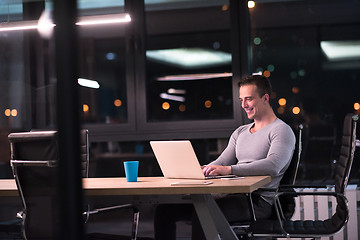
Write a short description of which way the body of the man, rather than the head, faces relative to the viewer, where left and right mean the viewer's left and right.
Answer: facing the viewer and to the left of the viewer

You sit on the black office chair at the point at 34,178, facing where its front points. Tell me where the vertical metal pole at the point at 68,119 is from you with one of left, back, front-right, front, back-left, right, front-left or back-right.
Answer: back-right

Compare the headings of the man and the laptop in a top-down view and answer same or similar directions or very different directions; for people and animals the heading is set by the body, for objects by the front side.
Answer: very different directions

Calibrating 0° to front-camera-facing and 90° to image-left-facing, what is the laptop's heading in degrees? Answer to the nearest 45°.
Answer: approximately 225°

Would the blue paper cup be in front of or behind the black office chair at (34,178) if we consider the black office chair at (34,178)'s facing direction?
in front

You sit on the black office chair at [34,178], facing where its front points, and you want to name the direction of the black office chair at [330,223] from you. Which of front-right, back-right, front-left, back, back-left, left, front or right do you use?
front-right

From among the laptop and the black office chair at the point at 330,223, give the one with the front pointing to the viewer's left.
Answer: the black office chair

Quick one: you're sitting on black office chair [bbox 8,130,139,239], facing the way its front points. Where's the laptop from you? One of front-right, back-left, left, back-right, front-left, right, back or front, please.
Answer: front-right

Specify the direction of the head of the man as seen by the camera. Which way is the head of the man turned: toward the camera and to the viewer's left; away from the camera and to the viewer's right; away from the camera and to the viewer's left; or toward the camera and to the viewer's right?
toward the camera and to the viewer's left

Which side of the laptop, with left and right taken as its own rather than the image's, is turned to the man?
front

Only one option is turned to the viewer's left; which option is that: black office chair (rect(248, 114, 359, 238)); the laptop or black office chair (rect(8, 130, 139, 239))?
black office chair (rect(248, 114, 359, 238))

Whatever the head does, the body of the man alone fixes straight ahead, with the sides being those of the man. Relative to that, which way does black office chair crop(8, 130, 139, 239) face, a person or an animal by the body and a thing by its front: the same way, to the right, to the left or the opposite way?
the opposite way

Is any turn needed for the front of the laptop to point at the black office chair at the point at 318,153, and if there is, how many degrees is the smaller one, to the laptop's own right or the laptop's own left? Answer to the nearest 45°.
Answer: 0° — it already faces it

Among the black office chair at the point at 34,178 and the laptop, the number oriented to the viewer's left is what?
0

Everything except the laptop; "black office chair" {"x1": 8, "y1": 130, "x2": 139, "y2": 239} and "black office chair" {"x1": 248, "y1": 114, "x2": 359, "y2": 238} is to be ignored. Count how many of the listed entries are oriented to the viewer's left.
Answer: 1
